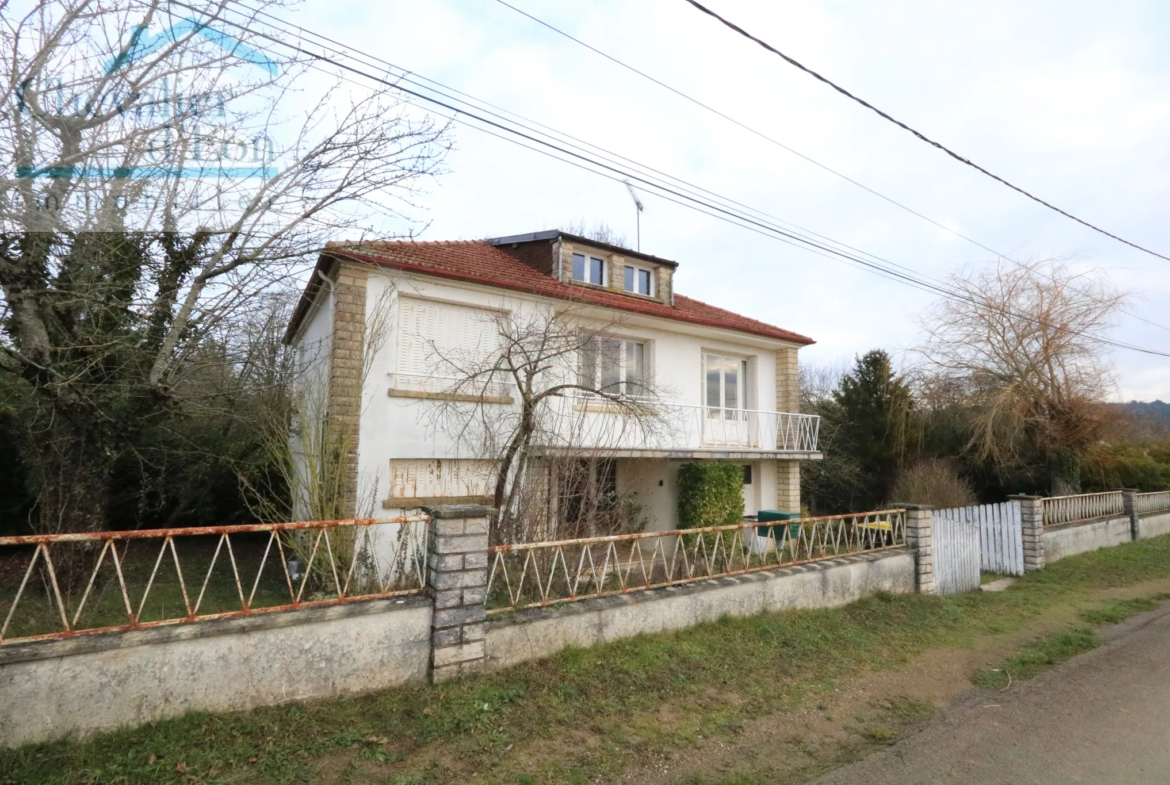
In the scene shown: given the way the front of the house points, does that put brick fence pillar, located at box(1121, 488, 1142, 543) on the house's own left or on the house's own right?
on the house's own left

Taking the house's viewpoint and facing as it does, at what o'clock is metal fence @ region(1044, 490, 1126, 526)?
The metal fence is roughly at 10 o'clock from the house.

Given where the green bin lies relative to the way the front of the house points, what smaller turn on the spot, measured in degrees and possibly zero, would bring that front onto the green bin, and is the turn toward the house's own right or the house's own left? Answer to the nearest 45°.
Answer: approximately 90° to the house's own left

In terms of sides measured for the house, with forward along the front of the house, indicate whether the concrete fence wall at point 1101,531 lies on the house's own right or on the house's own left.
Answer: on the house's own left

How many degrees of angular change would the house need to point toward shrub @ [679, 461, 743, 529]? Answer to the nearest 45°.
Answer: approximately 90° to its left

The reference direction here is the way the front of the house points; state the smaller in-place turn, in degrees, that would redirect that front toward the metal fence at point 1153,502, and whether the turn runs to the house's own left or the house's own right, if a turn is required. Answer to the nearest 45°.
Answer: approximately 45° to the house's own left

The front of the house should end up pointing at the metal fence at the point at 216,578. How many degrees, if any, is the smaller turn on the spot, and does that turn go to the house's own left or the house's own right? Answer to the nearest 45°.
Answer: approximately 90° to the house's own right

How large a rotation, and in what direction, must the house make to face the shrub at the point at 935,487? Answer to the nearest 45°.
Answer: approximately 90° to its left

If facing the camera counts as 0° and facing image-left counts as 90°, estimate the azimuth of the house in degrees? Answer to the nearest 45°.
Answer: approximately 315°

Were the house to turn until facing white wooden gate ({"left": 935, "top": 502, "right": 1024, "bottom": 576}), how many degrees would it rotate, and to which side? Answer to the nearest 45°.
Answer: approximately 45° to its left

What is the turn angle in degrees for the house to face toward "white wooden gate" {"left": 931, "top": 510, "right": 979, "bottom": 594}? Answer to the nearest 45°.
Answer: approximately 45° to its left
